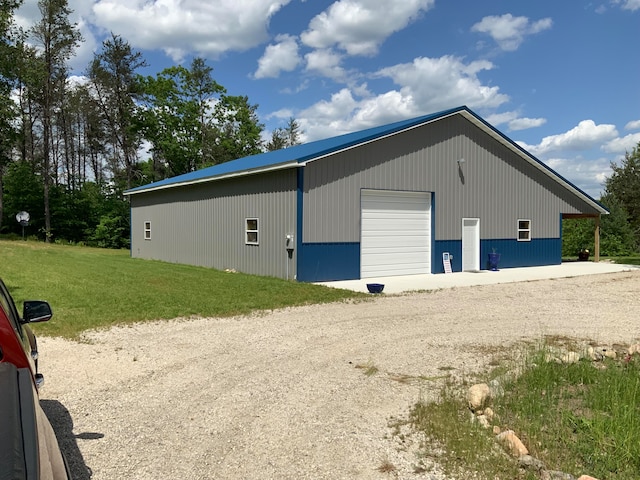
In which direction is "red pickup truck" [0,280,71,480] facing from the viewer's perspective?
away from the camera
